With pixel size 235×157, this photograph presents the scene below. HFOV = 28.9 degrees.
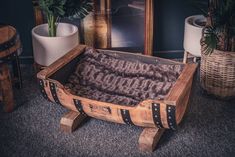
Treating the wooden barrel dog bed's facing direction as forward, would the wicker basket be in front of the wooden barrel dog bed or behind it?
behind

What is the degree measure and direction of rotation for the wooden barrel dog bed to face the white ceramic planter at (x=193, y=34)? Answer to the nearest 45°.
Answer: approximately 180°

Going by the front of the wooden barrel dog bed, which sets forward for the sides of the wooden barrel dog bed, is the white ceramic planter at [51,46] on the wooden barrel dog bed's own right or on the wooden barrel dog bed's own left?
on the wooden barrel dog bed's own right

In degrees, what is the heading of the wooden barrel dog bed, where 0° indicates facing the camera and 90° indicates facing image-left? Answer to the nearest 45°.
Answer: approximately 45°

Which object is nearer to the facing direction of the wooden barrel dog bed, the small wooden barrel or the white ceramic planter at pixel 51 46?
the small wooden barrel

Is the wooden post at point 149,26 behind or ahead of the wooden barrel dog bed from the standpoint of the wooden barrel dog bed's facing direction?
behind
